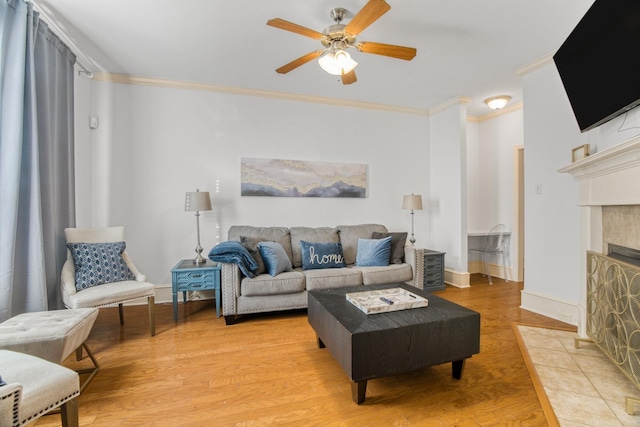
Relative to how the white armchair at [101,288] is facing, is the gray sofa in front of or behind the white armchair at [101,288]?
in front

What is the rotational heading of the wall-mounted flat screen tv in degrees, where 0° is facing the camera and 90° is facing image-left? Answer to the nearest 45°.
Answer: approximately 45°

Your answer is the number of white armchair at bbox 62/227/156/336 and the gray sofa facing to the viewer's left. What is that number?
0

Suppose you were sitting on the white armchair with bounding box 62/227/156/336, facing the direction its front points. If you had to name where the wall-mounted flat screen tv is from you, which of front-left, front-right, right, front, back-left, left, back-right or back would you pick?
front

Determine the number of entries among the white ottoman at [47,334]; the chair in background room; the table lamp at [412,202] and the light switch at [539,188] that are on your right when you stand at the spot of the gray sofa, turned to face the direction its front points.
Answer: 1

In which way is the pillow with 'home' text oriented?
toward the camera

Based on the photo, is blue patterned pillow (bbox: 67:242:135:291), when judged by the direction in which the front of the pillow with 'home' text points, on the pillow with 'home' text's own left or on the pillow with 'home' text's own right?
on the pillow with 'home' text's own right

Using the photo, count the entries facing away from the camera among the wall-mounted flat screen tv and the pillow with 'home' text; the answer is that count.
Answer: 0

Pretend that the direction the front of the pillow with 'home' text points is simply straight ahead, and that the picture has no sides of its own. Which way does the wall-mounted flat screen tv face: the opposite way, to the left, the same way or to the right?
to the right

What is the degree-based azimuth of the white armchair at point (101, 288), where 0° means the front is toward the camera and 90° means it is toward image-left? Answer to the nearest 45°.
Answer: approximately 315°

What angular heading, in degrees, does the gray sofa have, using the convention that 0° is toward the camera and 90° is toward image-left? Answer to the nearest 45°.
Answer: approximately 315°
